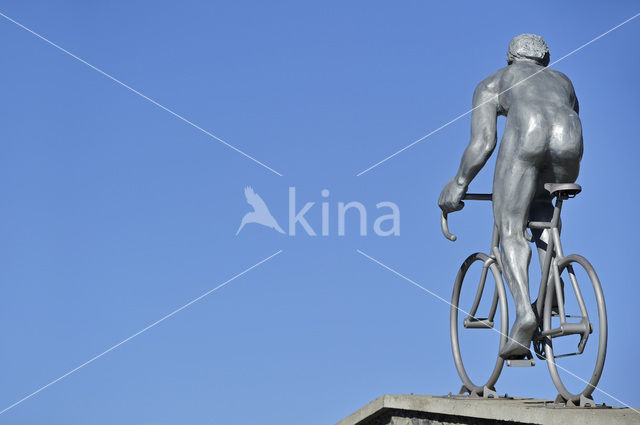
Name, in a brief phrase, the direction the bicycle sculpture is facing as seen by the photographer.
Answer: facing away from the viewer and to the left of the viewer
